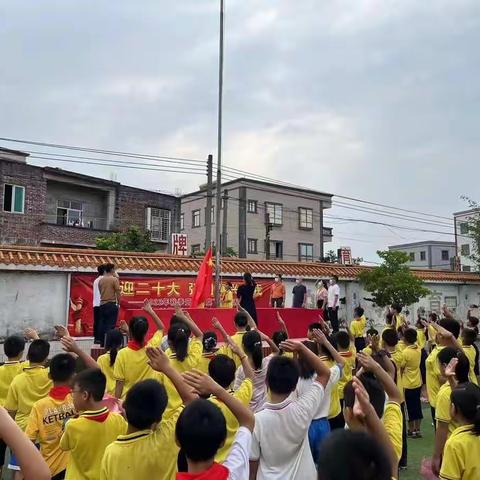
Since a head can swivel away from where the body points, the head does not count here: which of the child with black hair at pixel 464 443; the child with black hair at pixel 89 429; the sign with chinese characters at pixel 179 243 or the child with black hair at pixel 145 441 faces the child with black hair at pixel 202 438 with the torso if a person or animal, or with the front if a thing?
the sign with chinese characters

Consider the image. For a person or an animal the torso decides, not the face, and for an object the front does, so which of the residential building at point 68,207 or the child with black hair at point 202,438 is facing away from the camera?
the child with black hair

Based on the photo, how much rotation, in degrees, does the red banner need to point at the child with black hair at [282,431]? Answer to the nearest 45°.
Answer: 0° — it already faces them

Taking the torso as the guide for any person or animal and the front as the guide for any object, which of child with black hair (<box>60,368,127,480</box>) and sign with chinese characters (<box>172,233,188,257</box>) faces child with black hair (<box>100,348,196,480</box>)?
the sign with chinese characters

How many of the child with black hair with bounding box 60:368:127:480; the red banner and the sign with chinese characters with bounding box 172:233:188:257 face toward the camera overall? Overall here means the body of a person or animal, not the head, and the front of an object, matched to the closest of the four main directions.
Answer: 2

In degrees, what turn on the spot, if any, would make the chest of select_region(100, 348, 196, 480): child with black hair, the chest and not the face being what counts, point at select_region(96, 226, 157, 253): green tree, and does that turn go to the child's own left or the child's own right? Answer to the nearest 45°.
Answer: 0° — they already face it

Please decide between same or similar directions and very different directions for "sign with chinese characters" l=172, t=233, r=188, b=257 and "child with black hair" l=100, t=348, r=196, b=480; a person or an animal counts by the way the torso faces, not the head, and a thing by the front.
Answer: very different directions

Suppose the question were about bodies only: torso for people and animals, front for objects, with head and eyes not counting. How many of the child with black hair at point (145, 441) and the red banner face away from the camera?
1

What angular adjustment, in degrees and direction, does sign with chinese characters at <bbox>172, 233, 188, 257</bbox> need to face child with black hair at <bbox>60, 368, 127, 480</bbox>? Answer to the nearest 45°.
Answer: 0° — it already faces them

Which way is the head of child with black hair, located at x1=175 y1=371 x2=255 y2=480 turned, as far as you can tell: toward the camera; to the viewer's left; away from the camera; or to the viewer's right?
away from the camera

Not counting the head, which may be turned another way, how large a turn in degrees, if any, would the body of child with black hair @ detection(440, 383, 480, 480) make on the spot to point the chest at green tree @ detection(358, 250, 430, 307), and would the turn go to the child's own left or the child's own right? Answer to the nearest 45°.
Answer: approximately 45° to the child's own right
